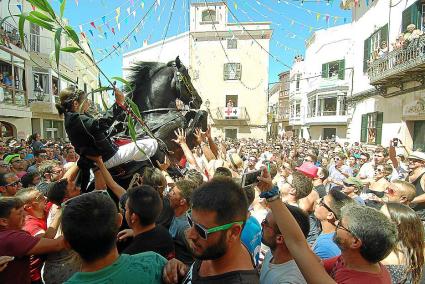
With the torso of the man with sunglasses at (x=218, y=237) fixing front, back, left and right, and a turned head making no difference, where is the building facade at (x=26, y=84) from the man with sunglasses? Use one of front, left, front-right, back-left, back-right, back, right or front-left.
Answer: right

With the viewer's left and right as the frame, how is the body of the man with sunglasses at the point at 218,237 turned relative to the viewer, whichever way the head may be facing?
facing the viewer and to the left of the viewer

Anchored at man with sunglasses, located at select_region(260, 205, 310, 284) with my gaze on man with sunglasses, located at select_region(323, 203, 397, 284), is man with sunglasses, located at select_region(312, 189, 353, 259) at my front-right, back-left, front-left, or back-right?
front-left

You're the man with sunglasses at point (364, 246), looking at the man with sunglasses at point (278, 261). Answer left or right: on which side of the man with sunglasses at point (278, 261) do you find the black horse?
right

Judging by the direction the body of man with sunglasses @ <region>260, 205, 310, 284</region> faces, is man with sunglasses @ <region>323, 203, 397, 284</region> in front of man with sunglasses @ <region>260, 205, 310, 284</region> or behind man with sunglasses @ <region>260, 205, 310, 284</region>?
behind
